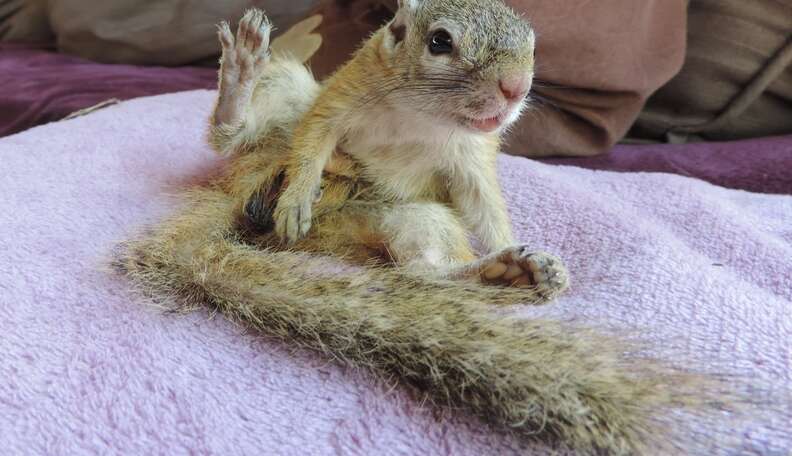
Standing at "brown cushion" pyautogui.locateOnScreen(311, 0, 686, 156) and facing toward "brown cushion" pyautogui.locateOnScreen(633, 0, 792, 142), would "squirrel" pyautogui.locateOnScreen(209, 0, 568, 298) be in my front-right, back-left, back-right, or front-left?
back-right

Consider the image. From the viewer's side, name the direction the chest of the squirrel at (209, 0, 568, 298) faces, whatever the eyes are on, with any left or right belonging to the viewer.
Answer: facing the viewer and to the right of the viewer

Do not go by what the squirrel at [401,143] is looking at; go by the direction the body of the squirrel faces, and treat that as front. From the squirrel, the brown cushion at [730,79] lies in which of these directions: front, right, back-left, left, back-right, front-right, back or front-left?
left
